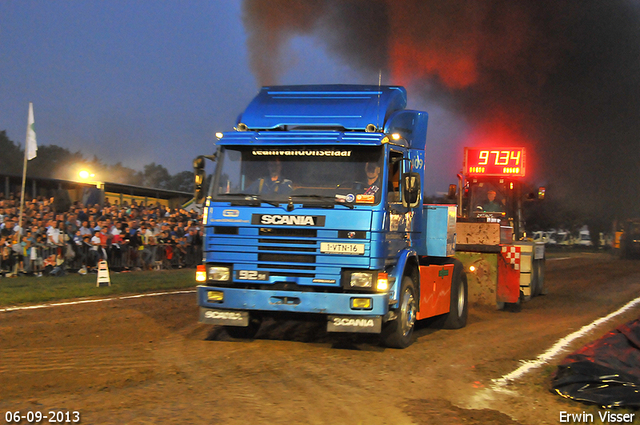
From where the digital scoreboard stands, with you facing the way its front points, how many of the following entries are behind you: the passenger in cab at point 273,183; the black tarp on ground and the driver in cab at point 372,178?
0

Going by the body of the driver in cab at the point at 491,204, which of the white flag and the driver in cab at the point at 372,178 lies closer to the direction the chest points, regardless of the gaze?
the driver in cab

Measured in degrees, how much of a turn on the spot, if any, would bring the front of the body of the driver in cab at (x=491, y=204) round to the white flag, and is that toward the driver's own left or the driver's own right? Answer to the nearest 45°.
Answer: approximately 90° to the driver's own right

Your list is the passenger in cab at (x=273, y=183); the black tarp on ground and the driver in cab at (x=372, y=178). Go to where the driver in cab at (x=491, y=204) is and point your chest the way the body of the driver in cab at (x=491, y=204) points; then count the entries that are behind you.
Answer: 0

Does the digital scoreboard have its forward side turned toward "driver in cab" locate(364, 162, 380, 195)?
yes

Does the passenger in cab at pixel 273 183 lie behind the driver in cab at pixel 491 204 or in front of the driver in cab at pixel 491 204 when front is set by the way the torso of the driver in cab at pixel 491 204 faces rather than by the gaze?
in front

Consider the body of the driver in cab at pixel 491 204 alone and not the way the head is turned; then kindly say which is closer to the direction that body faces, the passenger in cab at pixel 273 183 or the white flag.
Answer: the passenger in cab

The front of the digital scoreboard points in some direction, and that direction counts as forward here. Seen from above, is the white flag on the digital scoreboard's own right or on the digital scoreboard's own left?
on the digital scoreboard's own right

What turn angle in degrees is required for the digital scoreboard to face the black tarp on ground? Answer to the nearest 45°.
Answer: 0° — it already faces it

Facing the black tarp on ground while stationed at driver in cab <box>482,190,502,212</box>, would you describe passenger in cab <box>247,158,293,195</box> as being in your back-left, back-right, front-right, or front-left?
front-right

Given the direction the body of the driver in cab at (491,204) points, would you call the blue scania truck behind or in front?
in front

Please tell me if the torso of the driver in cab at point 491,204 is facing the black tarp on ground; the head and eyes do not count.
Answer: yes

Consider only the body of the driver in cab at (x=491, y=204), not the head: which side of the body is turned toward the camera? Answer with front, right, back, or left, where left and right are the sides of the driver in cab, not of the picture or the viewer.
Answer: front

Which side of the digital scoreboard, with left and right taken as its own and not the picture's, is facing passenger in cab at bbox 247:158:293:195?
front

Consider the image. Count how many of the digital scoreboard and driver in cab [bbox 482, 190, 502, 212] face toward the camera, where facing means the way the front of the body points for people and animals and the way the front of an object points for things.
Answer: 2

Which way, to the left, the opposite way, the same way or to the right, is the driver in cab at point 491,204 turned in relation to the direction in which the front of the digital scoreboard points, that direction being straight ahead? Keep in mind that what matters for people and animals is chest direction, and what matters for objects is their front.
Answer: the same way
